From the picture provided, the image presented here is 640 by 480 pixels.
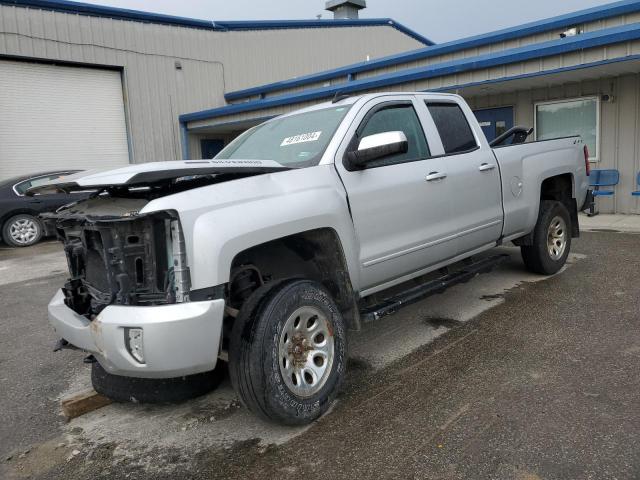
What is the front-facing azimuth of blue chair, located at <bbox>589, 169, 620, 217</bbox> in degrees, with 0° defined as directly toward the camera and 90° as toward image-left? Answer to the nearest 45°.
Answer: approximately 0°

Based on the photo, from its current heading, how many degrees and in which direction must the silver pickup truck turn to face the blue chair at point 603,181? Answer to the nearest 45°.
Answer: approximately 180°

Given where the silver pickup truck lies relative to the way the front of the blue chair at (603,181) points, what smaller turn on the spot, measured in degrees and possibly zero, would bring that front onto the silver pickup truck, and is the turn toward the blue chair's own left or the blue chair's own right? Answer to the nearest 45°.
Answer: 0° — it already faces it

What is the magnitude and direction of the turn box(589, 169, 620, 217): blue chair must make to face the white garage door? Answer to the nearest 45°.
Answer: approximately 90° to its right

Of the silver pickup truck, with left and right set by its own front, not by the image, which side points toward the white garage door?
right
